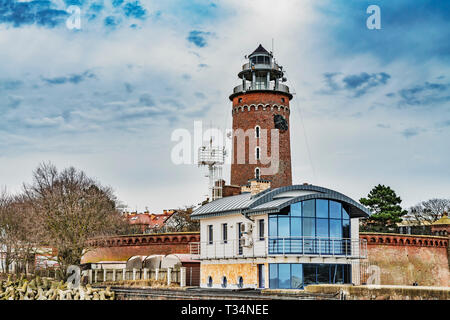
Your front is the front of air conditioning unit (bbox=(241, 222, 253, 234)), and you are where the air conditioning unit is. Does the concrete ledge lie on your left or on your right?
on your left

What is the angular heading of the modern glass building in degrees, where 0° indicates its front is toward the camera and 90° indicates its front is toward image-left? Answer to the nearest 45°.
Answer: approximately 315°

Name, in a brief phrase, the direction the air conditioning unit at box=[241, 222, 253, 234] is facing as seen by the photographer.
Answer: facing the viewer and to the left of the viewer

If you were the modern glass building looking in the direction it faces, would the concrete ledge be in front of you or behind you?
in front
